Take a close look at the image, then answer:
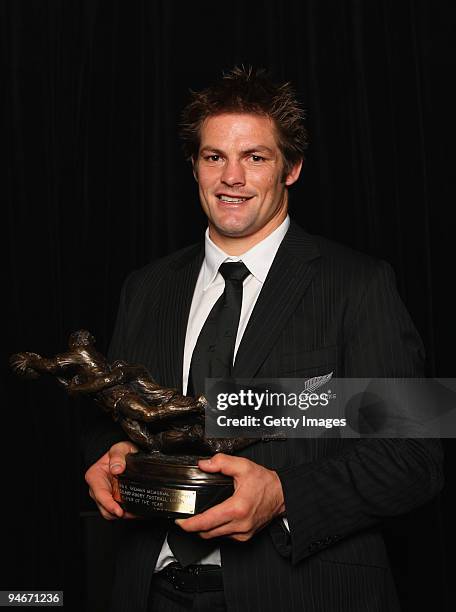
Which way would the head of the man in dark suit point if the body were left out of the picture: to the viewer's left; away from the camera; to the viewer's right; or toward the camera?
toward the camera
